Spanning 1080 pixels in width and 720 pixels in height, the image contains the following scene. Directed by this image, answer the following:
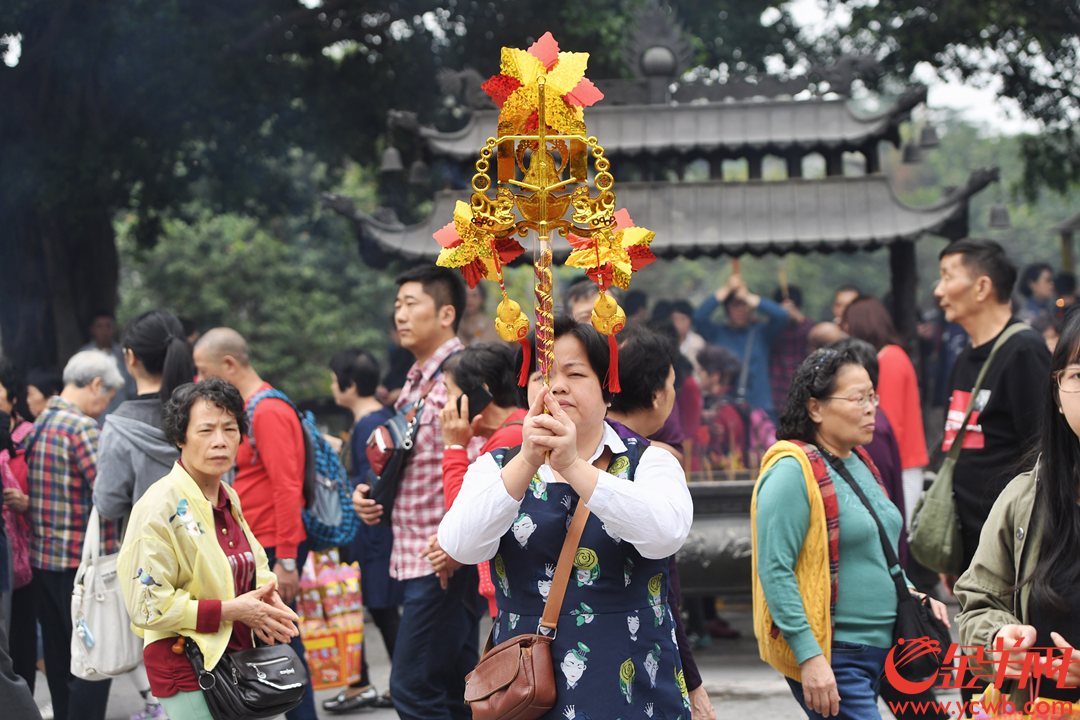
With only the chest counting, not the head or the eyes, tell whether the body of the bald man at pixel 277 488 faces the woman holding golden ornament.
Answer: no

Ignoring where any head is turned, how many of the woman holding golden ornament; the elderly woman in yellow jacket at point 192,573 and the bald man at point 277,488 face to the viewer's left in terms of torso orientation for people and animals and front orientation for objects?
1

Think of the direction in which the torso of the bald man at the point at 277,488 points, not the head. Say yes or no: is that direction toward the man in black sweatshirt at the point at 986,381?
no

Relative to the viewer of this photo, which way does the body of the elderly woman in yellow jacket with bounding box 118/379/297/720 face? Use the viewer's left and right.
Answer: facing the viewer and to the right of the viewer

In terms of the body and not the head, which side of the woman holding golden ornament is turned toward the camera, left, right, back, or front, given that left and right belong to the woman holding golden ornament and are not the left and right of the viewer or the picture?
front

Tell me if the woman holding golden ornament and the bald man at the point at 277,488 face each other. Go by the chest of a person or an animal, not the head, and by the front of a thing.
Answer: no

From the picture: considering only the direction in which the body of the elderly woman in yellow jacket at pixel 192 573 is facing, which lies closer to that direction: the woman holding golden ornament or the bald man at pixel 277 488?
the woman holding golden ornament

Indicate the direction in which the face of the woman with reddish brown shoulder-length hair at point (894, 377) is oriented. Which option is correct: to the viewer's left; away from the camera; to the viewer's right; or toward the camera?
away from the camera

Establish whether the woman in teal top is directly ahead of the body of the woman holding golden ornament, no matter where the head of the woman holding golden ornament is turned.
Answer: no

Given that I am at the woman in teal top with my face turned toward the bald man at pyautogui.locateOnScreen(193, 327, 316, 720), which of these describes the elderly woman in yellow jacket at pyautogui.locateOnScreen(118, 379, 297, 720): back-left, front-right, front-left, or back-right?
front-left

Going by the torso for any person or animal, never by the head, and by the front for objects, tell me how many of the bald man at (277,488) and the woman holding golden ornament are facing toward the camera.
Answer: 1

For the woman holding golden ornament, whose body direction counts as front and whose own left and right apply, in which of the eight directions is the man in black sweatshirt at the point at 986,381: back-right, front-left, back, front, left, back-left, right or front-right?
back-left

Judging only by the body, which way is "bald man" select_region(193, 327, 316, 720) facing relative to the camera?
to the viewer's left

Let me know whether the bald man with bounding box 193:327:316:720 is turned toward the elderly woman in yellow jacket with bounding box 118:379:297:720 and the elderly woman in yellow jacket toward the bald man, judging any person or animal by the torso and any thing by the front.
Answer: no

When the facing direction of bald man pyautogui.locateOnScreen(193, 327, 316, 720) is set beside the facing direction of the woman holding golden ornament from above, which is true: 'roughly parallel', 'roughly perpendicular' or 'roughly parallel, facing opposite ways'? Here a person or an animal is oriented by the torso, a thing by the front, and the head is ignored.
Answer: roughly perpendicular

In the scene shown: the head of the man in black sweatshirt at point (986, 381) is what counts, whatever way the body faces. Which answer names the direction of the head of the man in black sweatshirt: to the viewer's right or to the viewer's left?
to the viewer's left

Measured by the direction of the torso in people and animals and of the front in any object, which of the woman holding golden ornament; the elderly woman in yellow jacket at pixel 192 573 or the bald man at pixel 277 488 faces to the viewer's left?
the bald man

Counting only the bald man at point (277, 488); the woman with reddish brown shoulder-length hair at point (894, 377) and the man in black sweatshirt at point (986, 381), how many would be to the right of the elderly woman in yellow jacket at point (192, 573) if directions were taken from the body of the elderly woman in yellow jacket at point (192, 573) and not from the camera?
0
